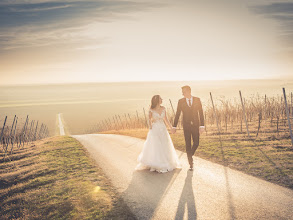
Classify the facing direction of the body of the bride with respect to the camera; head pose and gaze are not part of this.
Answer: toward the camera
